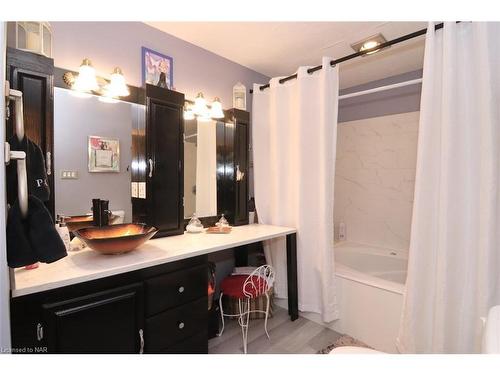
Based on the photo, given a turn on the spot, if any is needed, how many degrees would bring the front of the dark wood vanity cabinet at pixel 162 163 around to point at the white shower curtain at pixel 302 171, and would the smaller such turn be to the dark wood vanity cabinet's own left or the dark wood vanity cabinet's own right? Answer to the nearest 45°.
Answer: approximately 45° to the dark wood vanity cabinet's own left

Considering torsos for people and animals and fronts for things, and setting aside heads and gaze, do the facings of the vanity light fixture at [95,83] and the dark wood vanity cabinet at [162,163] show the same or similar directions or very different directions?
same or similar directions

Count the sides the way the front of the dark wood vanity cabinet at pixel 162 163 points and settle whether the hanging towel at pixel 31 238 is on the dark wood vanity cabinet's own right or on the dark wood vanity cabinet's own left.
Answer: on the dark wood vanity cabinet's own right

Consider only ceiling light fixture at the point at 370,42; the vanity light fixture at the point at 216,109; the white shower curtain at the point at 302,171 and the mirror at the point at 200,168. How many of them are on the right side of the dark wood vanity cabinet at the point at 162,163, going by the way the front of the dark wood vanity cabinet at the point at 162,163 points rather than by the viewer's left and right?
0

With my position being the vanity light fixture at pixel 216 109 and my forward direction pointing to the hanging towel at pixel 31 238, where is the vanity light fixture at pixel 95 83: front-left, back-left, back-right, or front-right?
front-right

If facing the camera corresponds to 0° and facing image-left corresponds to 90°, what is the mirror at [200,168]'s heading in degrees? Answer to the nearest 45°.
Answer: approximately 315°

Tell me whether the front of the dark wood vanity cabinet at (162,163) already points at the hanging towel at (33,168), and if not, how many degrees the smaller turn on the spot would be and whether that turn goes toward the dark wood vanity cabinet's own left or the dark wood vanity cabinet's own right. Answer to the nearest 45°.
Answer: approximately 90° to the dark wood vanity cabinet's own right

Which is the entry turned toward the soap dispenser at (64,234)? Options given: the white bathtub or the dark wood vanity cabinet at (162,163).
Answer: the white bathtub

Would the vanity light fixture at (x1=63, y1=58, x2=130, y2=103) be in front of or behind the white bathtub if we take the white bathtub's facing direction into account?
in front

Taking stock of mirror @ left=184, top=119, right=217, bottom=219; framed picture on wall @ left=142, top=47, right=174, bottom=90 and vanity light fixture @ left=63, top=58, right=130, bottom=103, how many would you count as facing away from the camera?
0

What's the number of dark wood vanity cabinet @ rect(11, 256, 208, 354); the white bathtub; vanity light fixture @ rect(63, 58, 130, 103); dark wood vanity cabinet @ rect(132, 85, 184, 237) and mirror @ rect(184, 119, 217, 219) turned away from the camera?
0

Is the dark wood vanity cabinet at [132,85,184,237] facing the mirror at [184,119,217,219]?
no

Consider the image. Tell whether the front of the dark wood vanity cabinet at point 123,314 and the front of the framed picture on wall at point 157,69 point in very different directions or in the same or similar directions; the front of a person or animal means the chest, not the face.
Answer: same or similar directions

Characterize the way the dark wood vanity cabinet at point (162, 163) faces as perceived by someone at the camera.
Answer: facing the viewer and to the right of the viewer

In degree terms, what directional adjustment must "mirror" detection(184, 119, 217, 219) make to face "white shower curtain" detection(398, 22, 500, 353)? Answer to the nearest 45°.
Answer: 0° — it already faces it

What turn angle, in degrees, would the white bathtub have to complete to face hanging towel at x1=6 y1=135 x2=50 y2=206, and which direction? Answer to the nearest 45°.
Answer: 0° — it already faces it

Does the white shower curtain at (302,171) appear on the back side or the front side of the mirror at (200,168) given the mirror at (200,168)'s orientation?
on the front side
